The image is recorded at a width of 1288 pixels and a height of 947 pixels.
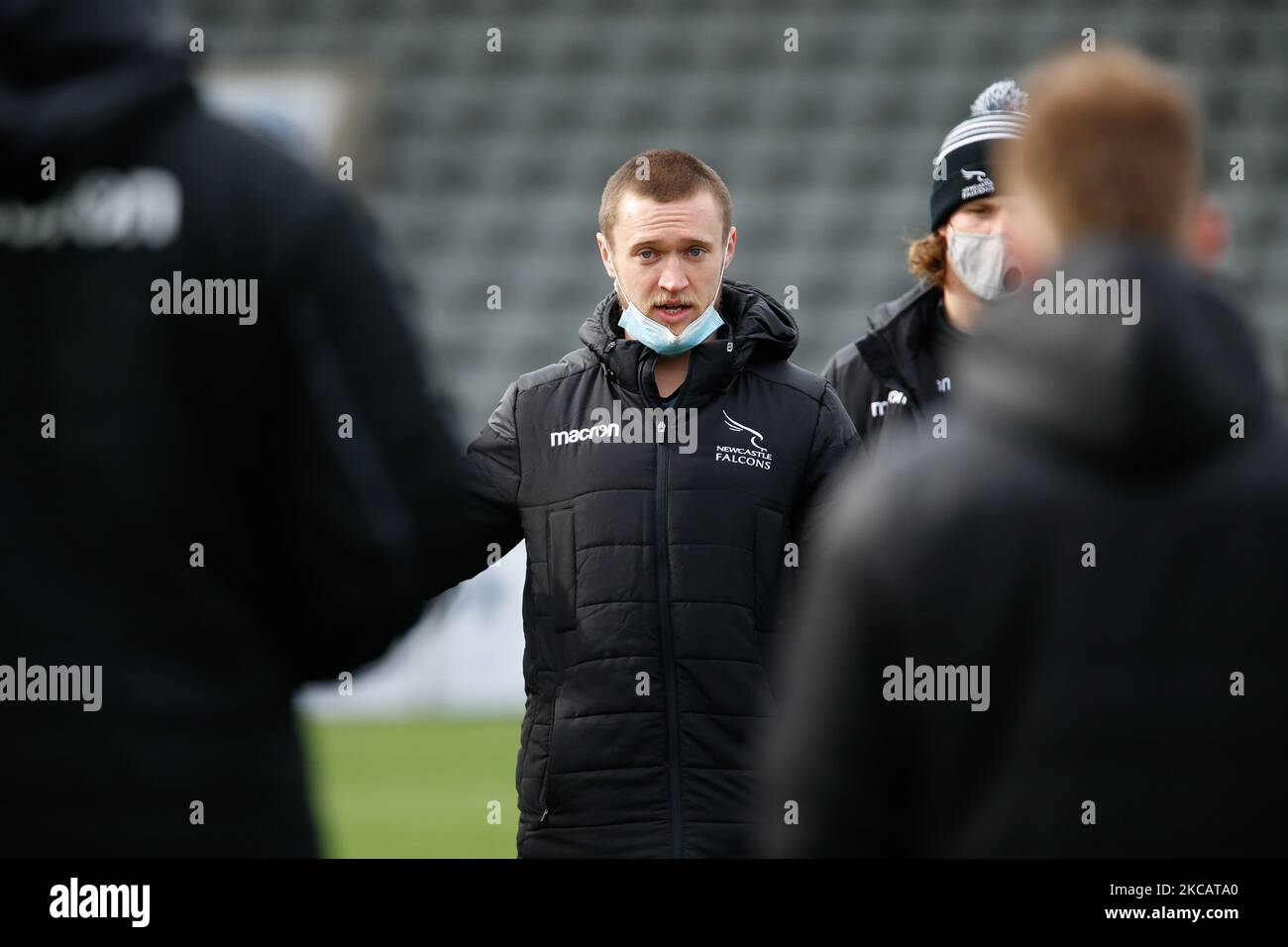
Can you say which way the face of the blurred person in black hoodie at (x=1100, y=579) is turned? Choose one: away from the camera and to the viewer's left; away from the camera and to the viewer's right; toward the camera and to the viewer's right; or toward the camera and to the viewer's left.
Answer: away from the camera and to the viewer's left

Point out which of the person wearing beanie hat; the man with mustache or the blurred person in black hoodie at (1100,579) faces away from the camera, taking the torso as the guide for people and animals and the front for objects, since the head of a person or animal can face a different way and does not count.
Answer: the blurred person in black hoodie

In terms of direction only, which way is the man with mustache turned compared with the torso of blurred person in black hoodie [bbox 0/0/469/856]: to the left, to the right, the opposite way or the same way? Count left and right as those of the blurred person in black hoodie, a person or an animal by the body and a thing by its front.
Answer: the opposite way

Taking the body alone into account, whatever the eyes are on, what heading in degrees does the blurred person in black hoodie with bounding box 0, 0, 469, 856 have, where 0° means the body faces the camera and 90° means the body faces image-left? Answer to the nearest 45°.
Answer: approximately 180°

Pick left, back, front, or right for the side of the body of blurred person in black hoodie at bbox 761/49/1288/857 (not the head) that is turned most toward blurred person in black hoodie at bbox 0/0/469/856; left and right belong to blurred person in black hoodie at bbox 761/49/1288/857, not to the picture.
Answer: left

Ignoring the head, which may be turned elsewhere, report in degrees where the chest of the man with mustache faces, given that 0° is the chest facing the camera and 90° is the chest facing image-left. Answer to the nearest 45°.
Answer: approximately 0°

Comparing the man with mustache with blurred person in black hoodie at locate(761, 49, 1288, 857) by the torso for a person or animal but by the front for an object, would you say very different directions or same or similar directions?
very different directions

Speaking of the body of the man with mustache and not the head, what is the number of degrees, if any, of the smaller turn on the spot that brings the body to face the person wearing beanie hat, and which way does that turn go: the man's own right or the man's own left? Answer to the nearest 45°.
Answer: approximately 135° to the man's own left

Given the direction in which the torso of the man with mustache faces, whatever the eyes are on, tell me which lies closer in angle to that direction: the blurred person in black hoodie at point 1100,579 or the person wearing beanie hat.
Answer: the blurred person in black hoodie

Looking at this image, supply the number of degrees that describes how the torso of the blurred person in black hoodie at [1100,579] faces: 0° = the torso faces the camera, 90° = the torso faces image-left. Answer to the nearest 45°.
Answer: approximately 180°
